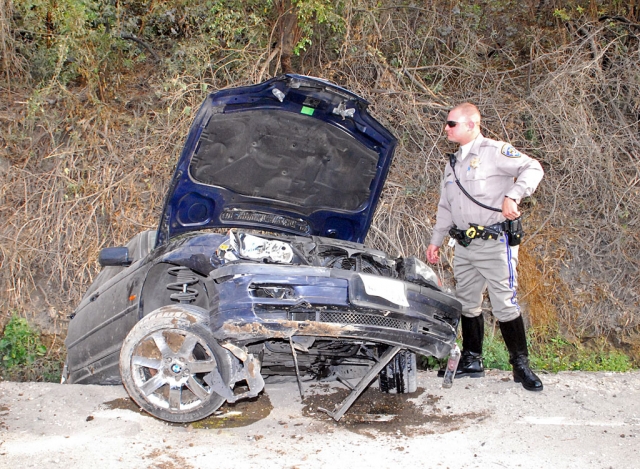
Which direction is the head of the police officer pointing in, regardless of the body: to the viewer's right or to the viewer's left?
to the viewer's left

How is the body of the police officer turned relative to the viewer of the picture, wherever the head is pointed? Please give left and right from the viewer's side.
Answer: facing the viewer and to the left of the viewer

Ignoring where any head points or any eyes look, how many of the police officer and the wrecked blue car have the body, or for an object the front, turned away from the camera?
0

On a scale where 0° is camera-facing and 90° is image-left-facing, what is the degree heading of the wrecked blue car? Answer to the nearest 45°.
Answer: approximately 315°

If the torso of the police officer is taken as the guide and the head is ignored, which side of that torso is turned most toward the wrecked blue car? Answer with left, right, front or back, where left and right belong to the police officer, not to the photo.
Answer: front

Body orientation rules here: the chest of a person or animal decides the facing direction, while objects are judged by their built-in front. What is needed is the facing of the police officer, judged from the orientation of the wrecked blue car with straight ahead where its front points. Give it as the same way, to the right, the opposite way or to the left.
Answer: to the right

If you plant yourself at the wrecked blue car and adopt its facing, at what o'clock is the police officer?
The police officer is roughly at 10 o'clock from the wrecked blue car.
